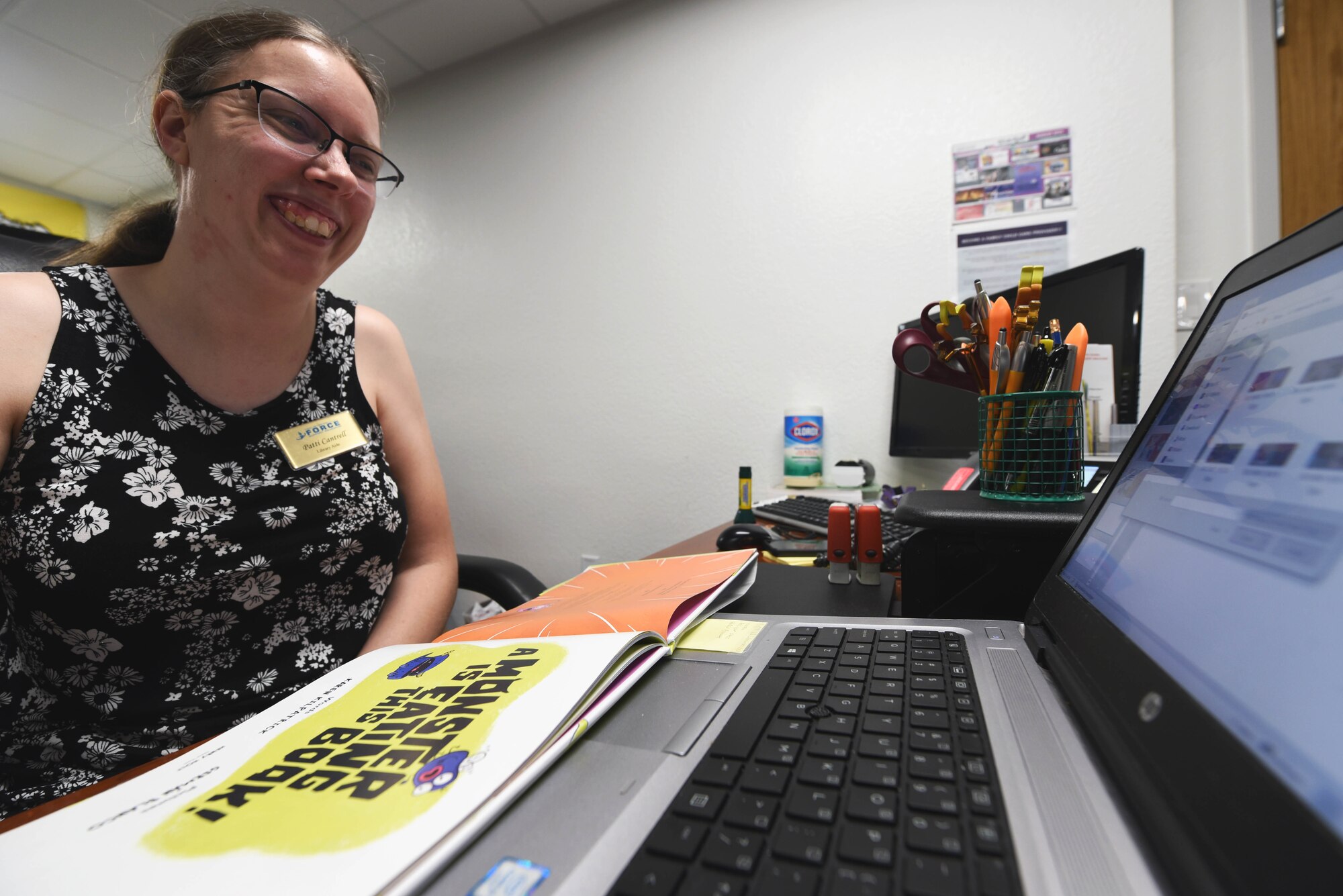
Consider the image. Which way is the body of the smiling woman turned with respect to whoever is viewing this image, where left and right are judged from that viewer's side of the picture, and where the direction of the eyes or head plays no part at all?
facing the viewer and to the right of the viewer

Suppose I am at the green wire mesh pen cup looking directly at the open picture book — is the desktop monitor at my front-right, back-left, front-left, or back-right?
back-right

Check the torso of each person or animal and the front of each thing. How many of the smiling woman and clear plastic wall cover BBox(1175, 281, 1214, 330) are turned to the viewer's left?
0

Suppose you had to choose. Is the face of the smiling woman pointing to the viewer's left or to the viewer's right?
to the viewer's right

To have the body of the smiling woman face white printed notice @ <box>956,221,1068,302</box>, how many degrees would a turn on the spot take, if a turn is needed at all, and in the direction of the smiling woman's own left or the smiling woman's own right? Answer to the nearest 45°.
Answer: approximately 45° to the smiling woman's own left

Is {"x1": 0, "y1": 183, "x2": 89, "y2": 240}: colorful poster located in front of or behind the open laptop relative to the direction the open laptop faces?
in front

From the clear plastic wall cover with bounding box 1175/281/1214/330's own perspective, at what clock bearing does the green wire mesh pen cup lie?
The green wire mesh pen cup is roughly at 12 o'clock from the clear plastic wall cover.

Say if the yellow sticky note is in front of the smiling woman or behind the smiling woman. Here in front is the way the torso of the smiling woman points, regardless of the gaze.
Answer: in front

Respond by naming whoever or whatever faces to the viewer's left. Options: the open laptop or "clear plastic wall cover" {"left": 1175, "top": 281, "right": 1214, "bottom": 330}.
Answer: the open laptop

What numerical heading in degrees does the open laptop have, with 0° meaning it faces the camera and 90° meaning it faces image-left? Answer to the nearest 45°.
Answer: approximately 90°
